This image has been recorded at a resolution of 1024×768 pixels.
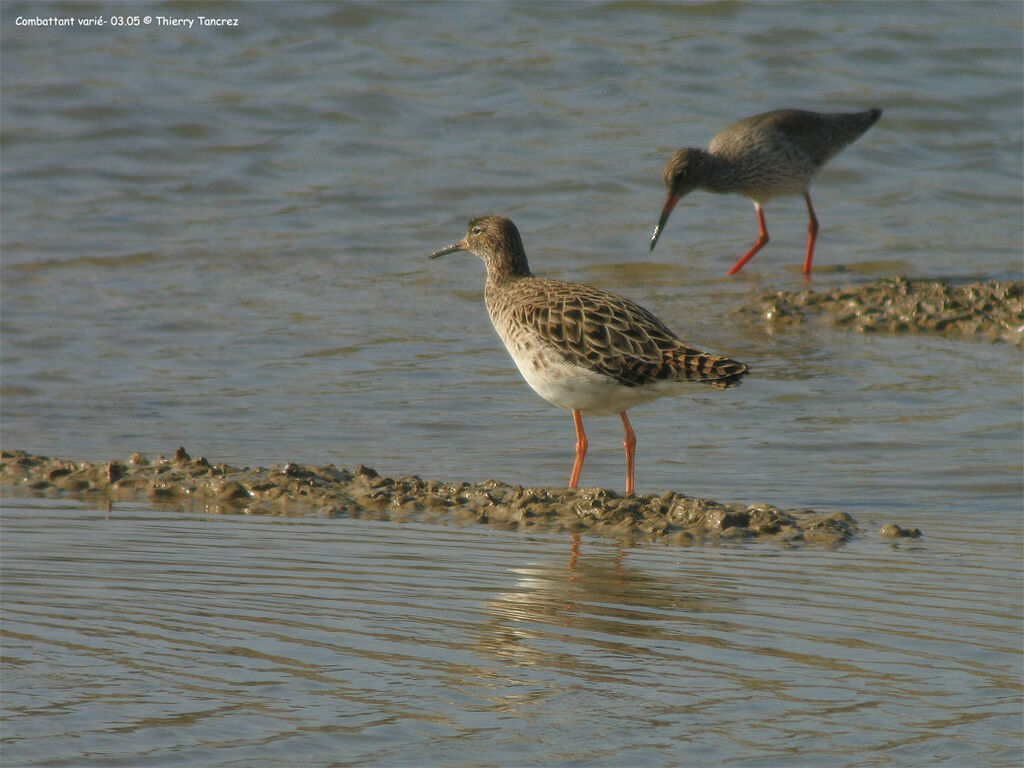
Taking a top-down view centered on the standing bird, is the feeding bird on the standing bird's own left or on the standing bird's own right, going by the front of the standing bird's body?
on the standing bird's own right

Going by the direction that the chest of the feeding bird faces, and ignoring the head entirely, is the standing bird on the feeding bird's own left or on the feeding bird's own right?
on the feeding bird's own left

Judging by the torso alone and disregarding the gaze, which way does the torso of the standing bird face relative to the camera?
to the viewer's left

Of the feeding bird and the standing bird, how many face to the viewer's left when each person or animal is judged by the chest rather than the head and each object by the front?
2

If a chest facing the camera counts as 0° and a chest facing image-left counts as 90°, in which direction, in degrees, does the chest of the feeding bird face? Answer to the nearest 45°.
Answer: approximately 90°
